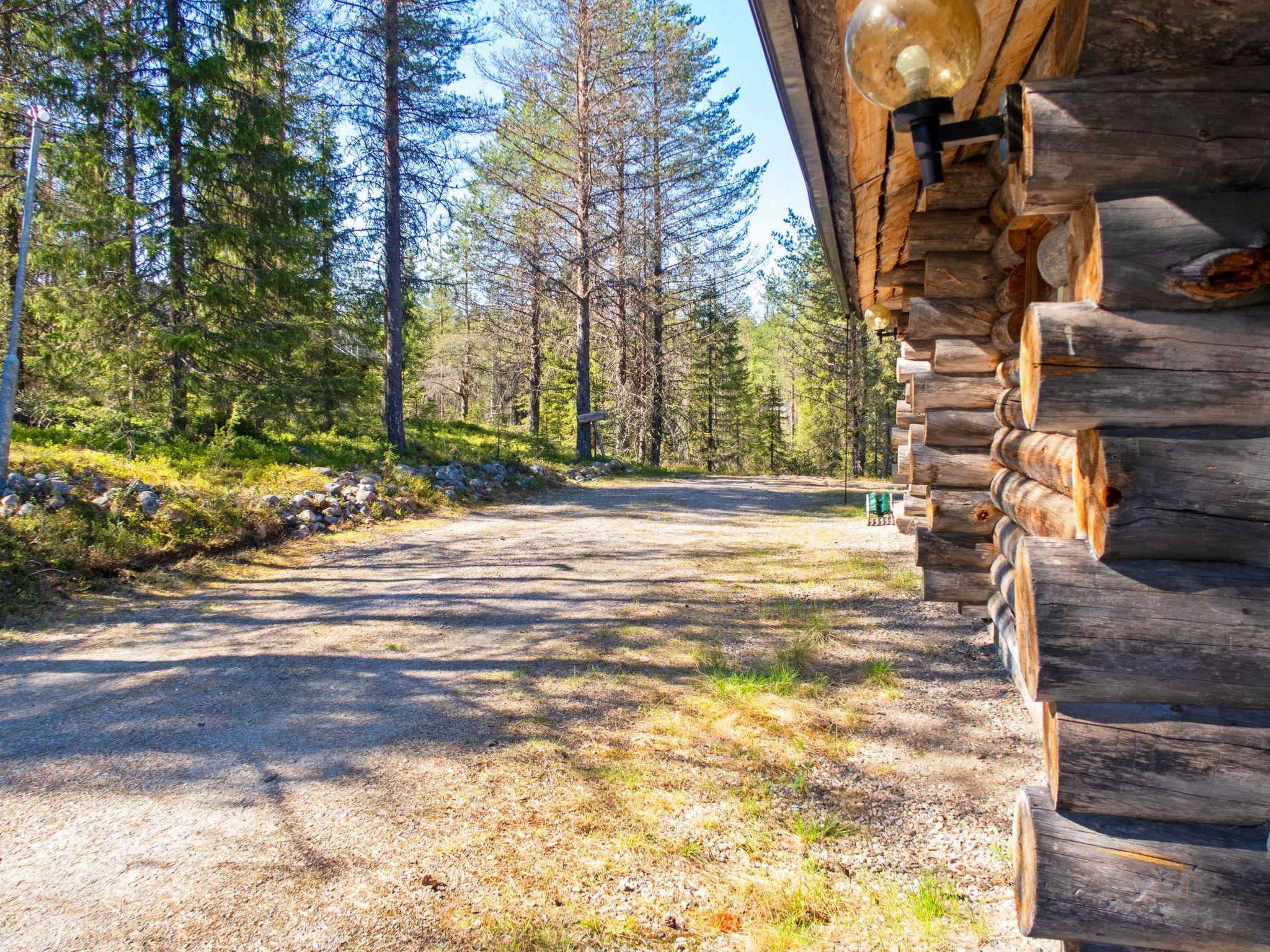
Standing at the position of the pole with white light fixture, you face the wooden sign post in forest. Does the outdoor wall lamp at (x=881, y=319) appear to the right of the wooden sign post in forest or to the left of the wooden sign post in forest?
right

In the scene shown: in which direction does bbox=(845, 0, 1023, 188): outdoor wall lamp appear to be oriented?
to the viewer's left

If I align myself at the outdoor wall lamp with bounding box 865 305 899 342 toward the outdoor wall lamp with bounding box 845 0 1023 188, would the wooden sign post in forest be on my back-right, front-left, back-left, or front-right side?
back-right

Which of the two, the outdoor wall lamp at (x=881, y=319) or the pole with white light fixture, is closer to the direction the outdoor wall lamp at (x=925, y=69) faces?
the pole with white light fixture

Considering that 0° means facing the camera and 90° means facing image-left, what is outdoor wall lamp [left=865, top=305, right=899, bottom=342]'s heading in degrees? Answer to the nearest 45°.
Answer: approximately 90°

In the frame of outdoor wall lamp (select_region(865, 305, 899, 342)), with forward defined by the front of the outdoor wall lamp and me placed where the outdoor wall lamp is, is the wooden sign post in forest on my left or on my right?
on my right

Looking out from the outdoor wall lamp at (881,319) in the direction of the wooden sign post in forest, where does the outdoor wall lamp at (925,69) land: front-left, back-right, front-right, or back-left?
back-left

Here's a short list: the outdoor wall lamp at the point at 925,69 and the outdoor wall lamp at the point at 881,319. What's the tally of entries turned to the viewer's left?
2

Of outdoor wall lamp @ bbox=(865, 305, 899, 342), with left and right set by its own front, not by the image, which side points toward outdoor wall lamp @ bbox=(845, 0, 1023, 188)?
left

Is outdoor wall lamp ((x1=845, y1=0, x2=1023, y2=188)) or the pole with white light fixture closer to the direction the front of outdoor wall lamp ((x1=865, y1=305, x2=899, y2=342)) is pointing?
the pole with white light fixture

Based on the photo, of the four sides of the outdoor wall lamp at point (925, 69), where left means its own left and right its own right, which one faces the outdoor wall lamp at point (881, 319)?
right

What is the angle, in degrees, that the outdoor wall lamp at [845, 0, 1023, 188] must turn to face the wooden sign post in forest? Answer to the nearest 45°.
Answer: approximately 45° to its right
